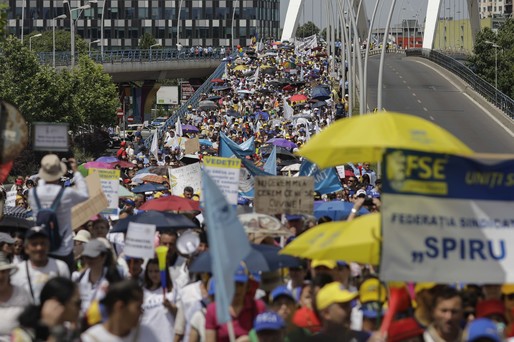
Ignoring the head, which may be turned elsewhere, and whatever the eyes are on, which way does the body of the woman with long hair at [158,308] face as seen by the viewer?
toward the camera

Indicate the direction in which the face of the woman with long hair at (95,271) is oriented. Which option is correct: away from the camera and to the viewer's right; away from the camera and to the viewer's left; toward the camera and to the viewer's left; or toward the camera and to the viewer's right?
toward the camera and to the viewer's left

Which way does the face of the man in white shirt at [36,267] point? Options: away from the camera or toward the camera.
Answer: toward the camera

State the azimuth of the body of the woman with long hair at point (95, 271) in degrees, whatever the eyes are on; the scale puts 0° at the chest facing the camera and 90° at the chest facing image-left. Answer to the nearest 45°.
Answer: approximately 45°

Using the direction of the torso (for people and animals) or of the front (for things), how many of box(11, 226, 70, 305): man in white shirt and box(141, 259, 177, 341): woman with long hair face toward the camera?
2

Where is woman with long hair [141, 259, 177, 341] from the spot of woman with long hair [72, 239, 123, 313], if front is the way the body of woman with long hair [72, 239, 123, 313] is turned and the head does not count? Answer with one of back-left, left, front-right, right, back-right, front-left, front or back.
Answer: left

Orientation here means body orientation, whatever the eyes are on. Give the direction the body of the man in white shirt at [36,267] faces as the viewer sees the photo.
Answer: toward the camera

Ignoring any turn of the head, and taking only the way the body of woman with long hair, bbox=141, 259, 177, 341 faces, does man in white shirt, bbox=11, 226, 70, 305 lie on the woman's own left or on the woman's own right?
on the woman's own right

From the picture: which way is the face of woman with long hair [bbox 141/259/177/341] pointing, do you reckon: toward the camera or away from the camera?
toward the camera

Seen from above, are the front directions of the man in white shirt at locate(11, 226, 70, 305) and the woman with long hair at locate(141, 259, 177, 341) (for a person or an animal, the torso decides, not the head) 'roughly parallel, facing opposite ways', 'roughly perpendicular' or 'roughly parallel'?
roughly parallel

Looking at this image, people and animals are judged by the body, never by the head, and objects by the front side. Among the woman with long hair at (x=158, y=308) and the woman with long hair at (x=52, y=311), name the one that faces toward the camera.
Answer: the woman with long hair at (x=158, y=308)

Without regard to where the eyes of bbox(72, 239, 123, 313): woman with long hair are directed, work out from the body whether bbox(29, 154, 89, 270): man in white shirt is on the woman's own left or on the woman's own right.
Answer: on the woman's own right
